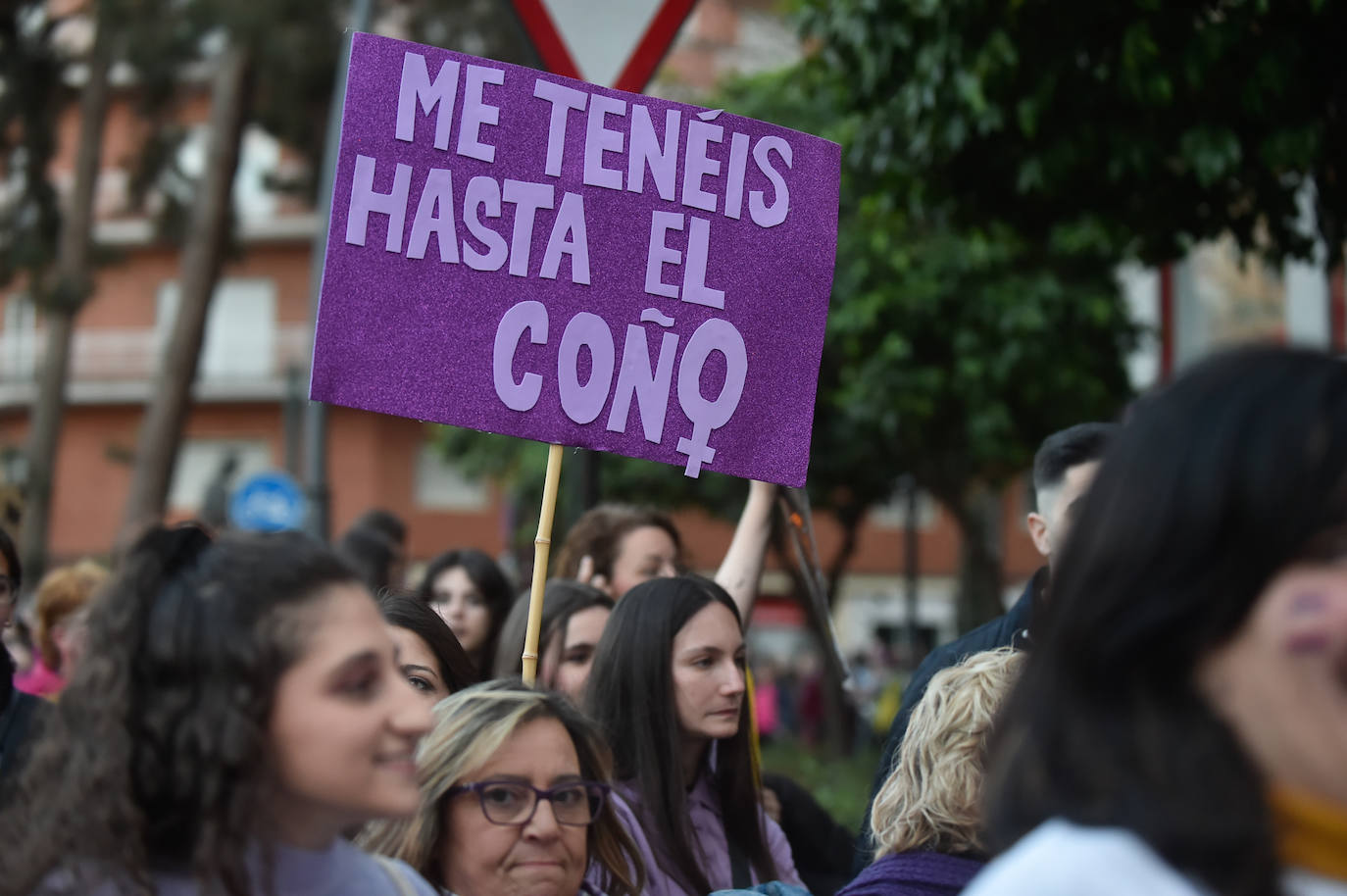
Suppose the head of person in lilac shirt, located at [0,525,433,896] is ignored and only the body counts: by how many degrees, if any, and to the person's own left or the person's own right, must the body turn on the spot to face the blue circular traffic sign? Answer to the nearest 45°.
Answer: approximately 90° to the person's own left

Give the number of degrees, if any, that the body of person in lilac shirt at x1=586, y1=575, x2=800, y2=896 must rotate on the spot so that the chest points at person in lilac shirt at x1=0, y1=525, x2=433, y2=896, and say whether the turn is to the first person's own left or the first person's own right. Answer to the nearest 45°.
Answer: approximately 45° to the first person's own right

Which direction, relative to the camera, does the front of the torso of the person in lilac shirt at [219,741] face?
to the viewer's right

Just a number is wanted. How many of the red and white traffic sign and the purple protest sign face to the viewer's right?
0

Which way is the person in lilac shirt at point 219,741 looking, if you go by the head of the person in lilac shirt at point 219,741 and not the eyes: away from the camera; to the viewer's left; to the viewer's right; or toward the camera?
to the viewer's right

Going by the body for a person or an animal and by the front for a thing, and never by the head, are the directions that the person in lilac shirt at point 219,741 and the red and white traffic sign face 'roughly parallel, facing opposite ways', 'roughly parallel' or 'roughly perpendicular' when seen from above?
roughly perpendicular

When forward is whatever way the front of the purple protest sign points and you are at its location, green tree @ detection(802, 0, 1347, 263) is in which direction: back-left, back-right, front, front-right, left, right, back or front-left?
back-left

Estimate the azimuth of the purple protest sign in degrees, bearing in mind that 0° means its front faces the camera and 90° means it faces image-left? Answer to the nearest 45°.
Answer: approximately 0°

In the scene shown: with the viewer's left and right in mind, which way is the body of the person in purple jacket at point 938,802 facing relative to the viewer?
facing away from the viewer and to the right of the viewer

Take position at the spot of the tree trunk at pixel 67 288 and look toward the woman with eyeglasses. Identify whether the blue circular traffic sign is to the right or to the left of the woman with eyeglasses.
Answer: left
